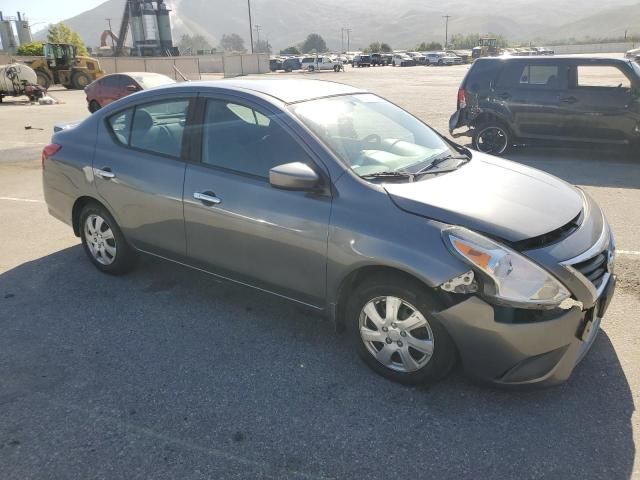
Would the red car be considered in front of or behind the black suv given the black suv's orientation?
behind

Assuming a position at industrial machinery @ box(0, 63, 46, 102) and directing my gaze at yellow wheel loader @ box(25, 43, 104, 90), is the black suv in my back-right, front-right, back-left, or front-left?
back-right

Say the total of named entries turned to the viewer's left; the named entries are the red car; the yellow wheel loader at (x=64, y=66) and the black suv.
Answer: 1

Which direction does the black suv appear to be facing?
to the viewer's right
